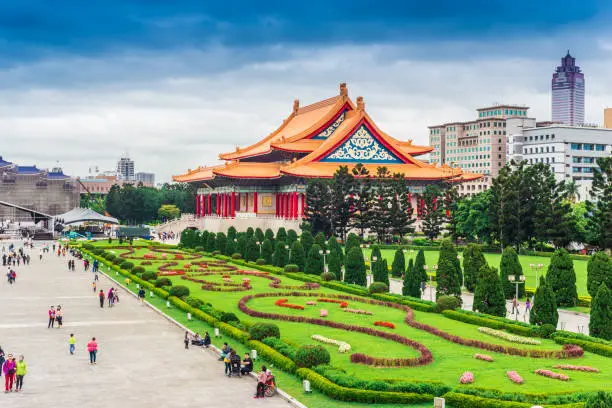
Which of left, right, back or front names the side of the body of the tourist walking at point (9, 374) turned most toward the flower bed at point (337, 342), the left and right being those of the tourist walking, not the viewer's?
left

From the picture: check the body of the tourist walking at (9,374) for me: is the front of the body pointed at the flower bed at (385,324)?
no

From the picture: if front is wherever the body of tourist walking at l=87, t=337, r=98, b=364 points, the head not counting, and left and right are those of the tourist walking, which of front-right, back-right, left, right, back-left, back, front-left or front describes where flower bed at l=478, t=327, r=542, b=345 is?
right

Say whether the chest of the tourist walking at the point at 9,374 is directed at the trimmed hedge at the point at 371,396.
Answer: no

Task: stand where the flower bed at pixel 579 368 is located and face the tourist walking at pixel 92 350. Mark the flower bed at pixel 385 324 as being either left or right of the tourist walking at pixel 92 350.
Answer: right

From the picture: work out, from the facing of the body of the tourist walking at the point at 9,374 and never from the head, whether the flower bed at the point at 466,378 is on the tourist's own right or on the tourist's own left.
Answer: on the tourist's own left

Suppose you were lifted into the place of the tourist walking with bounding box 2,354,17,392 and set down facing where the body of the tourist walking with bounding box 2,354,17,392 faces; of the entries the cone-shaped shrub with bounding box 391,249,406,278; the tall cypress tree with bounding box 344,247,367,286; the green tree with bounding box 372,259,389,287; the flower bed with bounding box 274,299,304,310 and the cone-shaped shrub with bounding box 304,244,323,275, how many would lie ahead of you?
0

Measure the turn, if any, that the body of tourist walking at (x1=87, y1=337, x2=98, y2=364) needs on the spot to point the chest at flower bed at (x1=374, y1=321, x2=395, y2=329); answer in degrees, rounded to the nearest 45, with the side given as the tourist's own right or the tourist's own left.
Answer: approximately 90° to the tourist's own right

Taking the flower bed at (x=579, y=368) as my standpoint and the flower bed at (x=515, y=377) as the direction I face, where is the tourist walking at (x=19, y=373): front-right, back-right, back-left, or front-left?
front-right

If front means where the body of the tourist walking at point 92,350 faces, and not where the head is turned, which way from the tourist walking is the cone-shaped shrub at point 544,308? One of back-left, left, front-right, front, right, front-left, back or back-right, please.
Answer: right

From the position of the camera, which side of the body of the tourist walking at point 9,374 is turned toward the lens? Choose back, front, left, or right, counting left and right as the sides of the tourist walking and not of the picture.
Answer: front

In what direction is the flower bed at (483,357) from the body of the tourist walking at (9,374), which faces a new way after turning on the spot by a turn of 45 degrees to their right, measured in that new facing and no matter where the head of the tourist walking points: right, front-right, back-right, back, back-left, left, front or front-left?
back-left

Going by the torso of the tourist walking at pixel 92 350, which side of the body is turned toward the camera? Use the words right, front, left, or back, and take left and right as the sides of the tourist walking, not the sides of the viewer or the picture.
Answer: back

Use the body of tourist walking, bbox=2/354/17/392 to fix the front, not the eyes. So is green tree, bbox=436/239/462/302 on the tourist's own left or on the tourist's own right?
on the tourist's own left

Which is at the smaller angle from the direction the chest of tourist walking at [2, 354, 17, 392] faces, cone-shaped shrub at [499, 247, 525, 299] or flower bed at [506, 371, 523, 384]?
the flower bed

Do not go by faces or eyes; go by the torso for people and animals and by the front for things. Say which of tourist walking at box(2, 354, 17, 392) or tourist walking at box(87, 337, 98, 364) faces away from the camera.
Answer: tourist walking at box(87, 337, 98, 364)

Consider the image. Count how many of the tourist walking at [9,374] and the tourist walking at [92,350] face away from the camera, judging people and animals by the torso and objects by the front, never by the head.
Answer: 1

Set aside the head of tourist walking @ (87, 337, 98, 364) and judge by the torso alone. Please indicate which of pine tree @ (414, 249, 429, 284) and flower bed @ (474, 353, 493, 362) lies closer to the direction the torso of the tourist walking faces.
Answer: the pine tree

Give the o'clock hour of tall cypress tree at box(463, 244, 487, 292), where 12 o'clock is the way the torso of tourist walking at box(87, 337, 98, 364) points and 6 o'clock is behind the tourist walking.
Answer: The tall cypress tree is roughly at 2 o'clock from the tourist walking.
